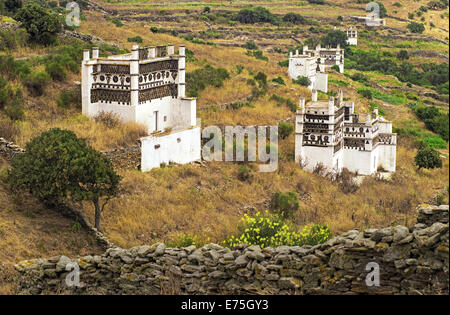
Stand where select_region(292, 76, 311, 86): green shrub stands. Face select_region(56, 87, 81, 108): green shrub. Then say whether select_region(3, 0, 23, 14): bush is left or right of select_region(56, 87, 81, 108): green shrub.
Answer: right

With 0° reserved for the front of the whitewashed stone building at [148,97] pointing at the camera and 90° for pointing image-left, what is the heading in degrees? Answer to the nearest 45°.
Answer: approximately 315°

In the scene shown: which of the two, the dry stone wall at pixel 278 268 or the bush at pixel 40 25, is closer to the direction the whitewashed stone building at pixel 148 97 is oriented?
the dry stone wall

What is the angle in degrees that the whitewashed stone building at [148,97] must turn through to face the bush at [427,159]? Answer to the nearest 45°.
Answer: approximately 90° to its left

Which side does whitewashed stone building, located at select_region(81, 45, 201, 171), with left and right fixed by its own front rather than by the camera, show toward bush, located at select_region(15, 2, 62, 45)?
back

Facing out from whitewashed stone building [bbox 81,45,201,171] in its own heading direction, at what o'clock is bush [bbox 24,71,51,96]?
The bush is roughly at 5 o'clock from the whitewashed stone building.

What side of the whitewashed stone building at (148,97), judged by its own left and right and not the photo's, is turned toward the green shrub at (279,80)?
left

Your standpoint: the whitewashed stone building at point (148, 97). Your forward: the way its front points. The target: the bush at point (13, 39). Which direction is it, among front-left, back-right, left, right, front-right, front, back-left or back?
back

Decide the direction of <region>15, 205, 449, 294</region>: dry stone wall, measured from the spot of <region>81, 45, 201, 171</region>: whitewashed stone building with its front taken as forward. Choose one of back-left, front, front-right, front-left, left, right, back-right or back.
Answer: front-right
